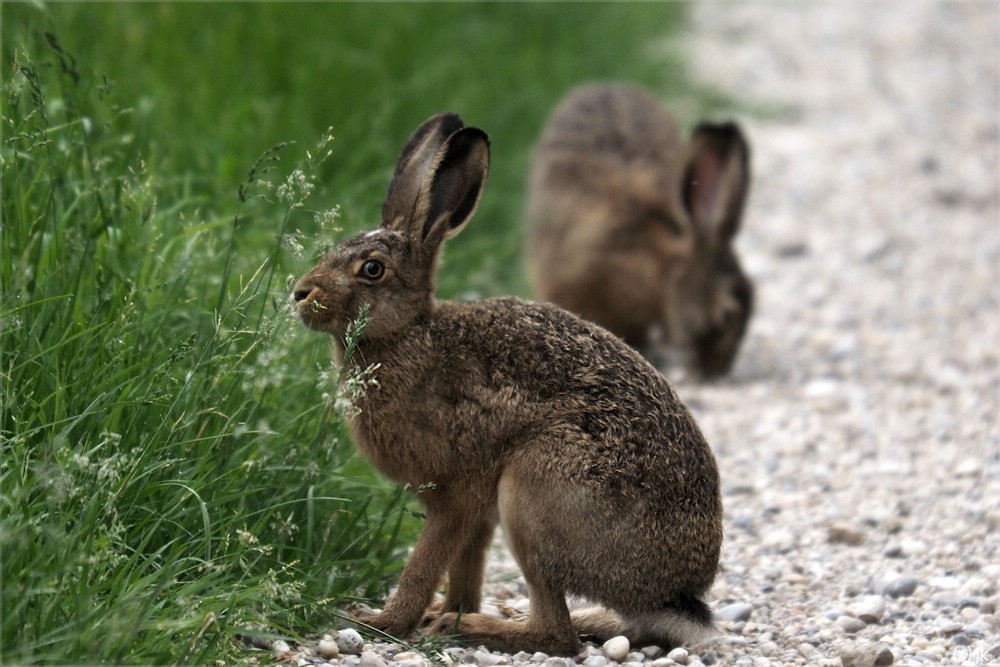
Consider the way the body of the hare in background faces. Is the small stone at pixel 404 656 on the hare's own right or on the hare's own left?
on the hare's own right

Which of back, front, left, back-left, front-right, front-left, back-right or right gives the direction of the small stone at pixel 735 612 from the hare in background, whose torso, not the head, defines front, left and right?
front-right

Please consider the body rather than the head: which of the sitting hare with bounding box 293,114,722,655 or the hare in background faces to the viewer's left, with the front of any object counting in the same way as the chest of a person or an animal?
the sitting hare

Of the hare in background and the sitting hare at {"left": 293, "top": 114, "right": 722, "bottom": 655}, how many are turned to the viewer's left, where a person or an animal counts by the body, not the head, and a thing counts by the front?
1

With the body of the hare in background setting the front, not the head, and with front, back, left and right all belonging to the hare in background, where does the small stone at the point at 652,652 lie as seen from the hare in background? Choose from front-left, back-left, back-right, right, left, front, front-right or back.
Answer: front-right

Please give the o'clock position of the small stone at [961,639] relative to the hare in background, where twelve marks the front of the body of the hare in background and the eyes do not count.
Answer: The small stone is roughly at 1 o'clock from the hare in background.

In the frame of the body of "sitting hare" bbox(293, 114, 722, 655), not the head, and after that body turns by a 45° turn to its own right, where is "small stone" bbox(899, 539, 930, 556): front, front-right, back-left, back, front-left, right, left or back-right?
right

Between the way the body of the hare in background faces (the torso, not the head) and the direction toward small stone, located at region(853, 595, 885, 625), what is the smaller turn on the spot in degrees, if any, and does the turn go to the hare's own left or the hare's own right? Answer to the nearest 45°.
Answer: approximately 45° to the hare's own right

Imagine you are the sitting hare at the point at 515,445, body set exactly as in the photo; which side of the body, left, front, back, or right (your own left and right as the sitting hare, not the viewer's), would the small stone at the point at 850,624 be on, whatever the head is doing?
back

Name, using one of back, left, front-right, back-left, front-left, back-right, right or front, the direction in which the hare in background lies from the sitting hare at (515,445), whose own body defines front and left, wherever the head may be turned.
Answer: right

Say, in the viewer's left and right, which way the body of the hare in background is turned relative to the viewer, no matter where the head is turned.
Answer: facing the viewer and to the right of the viewer

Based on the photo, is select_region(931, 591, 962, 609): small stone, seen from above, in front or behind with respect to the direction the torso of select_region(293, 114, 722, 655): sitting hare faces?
behind

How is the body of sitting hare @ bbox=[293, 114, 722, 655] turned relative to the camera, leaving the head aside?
to the viewer's left

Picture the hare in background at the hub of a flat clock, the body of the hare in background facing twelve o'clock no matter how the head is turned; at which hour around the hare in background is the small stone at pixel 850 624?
The small stone is roughly at 1 o'clock from the hare in background.

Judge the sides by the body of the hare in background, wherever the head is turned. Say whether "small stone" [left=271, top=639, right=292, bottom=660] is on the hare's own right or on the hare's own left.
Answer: on the hare's own right
